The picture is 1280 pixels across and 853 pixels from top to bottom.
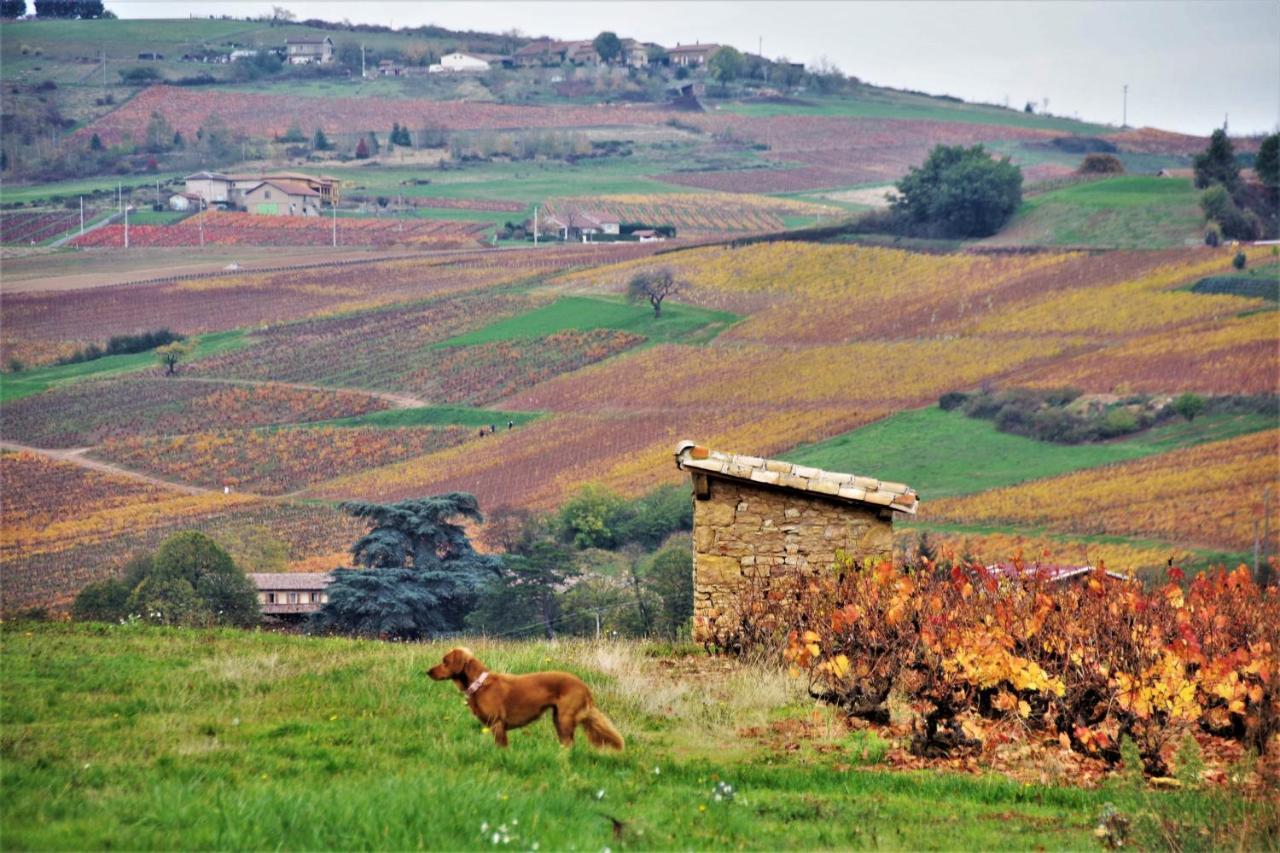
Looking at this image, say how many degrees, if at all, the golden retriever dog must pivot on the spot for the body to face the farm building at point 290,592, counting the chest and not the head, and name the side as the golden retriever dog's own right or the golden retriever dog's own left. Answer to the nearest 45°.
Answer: approximately 90° to the golden retriever dog's own right

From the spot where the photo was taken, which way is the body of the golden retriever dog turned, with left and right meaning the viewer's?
facing to the left of the viewer

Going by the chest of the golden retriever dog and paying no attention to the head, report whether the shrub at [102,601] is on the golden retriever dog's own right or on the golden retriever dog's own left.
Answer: on the golden retriever dog's own right

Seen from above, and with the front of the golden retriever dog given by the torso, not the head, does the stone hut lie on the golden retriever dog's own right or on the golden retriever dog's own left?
on the golden retriever dog's own right

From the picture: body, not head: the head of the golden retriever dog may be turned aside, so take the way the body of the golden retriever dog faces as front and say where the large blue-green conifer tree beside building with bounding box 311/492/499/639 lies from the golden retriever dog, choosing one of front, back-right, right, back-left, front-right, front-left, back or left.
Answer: right

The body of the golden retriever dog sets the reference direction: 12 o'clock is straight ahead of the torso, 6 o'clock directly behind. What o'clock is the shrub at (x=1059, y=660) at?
The shrub is roughly at 5 o'clock from the golden retriever dog.
